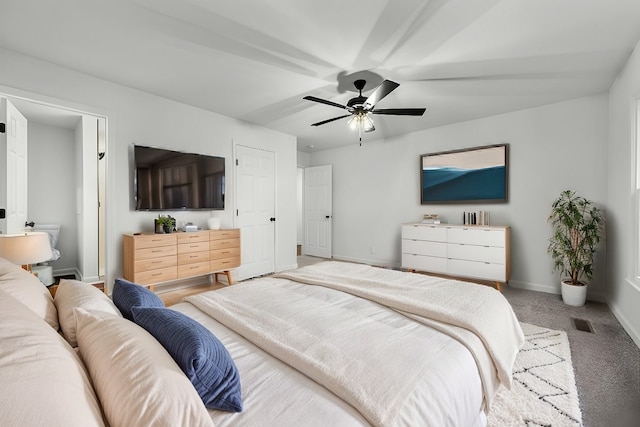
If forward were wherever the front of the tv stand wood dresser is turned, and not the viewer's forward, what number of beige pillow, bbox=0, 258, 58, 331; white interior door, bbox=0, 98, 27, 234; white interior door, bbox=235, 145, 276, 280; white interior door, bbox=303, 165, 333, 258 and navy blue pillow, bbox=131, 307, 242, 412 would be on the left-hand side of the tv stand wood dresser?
2

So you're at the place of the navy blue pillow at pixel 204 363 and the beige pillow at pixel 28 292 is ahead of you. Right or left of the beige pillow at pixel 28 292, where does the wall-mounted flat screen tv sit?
right

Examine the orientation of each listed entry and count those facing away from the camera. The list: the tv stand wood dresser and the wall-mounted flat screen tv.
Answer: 0

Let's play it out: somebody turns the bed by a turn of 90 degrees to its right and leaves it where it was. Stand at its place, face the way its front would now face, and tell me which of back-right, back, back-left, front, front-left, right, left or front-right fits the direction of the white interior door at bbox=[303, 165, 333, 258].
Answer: back-left

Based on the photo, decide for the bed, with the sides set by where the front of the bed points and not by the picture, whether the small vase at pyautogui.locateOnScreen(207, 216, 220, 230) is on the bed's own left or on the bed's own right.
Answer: on the bed's own left

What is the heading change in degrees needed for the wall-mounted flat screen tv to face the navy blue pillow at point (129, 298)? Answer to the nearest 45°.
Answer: approximately 45° to its right

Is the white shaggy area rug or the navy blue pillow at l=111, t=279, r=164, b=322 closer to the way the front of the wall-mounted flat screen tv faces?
the white shaggy area rug

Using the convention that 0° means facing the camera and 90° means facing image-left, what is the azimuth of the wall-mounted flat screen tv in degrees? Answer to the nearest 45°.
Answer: approximately 315°

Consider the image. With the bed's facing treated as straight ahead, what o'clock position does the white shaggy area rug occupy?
The white shaggy area rug is roughly at 1 o'clock from the bed.

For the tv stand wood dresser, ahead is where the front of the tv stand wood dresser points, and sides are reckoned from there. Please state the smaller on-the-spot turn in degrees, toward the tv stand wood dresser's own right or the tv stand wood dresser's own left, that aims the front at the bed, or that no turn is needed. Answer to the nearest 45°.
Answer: approximately 45° to the tv stand wood dresser's own right

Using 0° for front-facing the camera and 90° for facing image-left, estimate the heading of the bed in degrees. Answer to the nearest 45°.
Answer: approximately 225°

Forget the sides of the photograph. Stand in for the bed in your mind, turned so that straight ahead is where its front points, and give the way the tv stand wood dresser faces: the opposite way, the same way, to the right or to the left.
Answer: to the right

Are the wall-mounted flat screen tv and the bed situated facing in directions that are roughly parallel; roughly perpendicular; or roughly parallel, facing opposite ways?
roughly perpendicular
